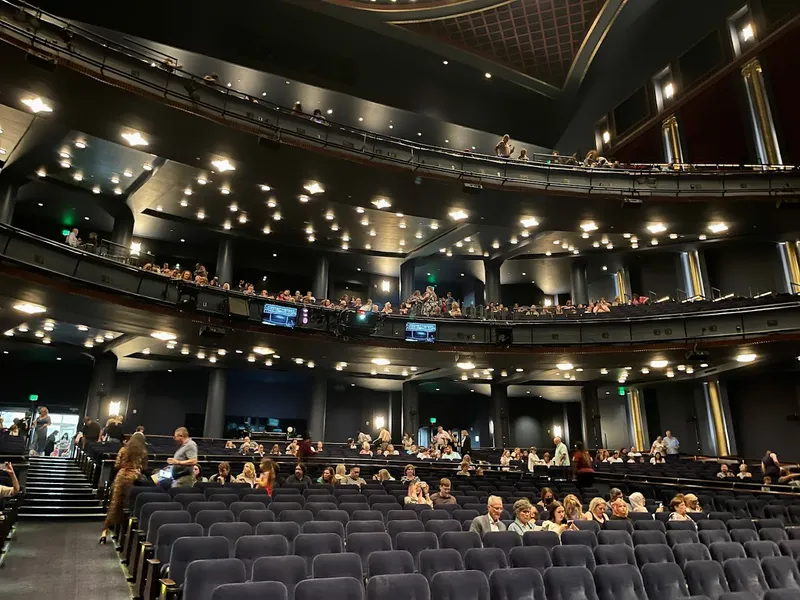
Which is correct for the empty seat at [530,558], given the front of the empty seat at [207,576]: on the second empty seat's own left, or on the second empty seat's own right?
on the second empty seat's own left

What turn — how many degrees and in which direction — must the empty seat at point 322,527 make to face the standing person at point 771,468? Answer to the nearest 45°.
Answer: approximately 135° to its left

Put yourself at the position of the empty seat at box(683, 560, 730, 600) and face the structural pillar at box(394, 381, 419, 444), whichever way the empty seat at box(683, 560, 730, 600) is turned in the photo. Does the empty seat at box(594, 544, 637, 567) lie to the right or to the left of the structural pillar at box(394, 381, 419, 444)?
left

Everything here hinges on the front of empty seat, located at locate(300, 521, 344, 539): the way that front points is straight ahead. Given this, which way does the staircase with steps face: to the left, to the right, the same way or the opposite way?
the same way

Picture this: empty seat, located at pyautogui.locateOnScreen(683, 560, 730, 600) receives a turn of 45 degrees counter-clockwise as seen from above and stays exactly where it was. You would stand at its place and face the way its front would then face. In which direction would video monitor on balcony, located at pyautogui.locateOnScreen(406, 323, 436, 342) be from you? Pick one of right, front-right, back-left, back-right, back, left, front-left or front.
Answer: back-left

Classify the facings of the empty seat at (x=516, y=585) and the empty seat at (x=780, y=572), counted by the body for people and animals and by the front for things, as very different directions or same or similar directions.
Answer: same or similar directions

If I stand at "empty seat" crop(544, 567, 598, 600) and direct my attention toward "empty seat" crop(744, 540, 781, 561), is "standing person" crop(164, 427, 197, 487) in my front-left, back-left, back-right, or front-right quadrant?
back-left

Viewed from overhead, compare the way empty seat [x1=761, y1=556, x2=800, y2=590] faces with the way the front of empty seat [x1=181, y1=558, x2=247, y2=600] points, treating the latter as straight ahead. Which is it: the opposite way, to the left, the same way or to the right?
the same way

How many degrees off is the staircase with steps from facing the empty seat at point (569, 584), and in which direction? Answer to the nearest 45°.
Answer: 0° — it already faces it

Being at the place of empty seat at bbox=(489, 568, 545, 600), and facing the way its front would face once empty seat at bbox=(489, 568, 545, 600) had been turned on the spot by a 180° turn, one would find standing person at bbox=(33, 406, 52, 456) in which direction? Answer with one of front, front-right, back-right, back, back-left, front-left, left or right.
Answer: front-left

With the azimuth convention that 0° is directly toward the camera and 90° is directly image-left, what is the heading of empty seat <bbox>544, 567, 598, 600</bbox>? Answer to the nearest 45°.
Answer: approximately 0°

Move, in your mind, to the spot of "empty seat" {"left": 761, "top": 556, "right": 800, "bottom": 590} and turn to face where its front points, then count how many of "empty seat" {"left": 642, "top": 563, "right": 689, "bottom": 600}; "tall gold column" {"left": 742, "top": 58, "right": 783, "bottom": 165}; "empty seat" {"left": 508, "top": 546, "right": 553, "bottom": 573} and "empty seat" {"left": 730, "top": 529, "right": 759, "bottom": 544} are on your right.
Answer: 2

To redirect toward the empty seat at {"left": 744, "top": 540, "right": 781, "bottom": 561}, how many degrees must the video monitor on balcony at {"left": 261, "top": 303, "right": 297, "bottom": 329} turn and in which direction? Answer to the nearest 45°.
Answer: approximately 45° to its left

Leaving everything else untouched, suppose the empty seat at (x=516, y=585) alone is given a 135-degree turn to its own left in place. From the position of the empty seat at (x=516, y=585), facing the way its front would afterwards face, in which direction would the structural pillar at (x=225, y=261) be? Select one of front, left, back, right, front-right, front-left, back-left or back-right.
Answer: left

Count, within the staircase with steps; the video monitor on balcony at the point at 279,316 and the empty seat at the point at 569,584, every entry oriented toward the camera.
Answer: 3

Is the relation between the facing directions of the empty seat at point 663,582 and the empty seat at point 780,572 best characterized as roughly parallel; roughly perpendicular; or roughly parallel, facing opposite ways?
roughly parallel

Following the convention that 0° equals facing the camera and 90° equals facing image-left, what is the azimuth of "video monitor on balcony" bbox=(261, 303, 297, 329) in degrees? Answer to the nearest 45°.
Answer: approximately 0°

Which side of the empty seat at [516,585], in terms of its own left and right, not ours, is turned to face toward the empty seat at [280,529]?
right

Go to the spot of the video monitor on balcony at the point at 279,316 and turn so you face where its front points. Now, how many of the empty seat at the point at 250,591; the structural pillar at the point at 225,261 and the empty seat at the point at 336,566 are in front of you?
2

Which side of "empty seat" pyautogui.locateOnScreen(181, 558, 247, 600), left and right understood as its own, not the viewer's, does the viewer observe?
front

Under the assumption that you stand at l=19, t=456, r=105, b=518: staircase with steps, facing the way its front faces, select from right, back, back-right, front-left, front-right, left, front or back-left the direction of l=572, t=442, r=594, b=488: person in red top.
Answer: front-left

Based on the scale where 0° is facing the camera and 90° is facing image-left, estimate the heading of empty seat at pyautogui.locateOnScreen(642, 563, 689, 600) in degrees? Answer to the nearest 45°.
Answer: approximately 315°

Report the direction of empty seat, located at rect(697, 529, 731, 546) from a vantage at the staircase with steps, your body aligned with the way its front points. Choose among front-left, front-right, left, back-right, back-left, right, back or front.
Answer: front-left
